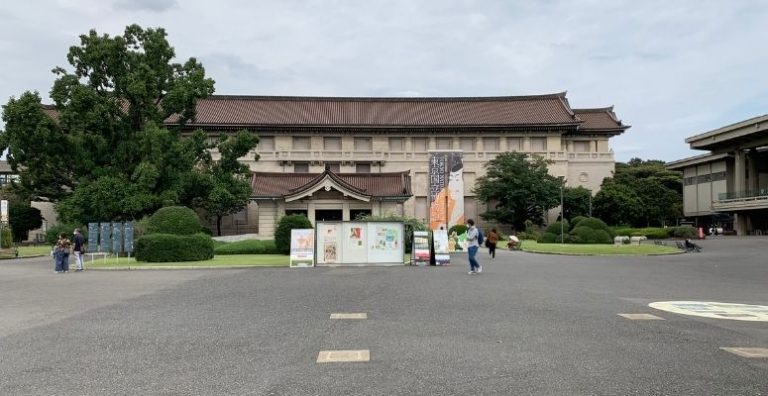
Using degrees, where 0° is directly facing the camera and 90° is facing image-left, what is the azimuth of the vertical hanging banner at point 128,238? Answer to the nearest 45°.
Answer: approximately 0°

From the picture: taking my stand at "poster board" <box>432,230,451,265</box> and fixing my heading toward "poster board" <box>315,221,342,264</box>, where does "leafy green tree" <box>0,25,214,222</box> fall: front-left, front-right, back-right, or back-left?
front-right

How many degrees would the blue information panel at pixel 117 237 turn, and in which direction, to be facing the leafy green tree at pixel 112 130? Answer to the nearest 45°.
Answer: approximately 180°

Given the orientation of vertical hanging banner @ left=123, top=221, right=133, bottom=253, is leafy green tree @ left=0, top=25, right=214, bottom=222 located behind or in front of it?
behind

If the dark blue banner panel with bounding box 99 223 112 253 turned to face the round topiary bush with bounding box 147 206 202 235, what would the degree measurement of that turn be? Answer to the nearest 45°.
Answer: approximately 90° to its left

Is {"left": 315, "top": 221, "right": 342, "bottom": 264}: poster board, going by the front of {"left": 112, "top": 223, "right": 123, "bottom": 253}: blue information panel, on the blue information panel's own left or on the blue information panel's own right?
on the blue information panel's own left

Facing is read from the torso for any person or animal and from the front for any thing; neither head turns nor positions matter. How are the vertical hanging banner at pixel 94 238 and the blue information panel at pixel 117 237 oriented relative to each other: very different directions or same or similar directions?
same or similar directions

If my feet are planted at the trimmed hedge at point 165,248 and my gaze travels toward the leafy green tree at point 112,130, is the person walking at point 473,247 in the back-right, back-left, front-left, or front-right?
back-right

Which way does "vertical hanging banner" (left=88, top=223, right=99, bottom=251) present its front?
toward the camera
